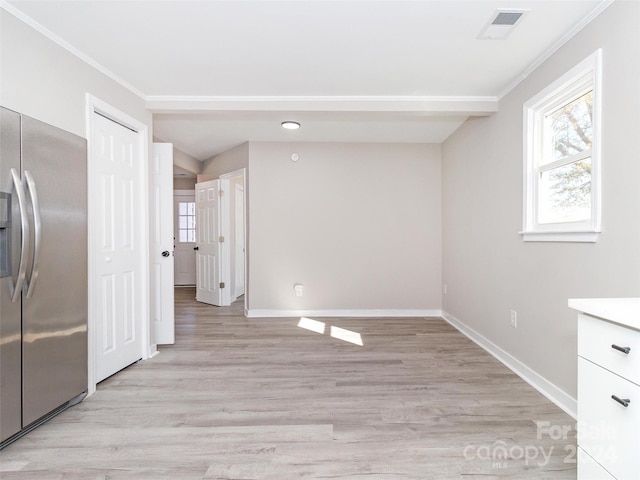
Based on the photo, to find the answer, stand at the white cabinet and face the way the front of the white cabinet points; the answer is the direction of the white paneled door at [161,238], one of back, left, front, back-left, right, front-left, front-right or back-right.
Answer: front-right

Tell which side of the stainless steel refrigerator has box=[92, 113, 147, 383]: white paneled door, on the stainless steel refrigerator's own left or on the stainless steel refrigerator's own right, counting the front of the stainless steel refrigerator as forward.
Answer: on the stainless steel refrigerator's own left

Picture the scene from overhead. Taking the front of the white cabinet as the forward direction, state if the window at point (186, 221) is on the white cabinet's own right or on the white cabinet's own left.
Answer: on the white cabinet's own right

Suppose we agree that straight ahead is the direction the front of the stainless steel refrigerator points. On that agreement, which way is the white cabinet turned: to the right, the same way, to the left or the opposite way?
the opposite way

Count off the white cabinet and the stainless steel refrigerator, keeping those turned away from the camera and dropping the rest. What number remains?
0

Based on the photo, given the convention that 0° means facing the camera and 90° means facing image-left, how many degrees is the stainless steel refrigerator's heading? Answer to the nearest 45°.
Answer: approximately 315°

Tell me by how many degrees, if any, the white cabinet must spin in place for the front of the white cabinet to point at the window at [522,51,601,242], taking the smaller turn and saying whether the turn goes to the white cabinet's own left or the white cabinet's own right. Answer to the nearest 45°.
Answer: approximately 135° to the white cabinet's own right

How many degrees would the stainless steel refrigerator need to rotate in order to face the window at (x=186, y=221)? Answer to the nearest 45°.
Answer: approximately 90° to its left

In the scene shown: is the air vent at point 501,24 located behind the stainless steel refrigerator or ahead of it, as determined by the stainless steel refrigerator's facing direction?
ahead

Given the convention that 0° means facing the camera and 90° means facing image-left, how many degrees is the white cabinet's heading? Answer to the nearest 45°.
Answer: approximately 45°
